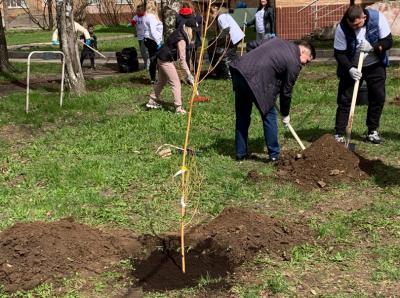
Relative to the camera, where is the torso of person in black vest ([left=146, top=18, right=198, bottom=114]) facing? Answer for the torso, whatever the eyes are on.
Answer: to the viewer's right

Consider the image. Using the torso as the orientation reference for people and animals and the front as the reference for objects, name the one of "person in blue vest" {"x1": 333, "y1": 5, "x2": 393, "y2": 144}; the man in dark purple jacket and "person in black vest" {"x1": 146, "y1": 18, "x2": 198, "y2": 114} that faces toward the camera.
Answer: "person in blue vest" {"x1": 333, "y1": 5, "x2": 393, "y2": 144}

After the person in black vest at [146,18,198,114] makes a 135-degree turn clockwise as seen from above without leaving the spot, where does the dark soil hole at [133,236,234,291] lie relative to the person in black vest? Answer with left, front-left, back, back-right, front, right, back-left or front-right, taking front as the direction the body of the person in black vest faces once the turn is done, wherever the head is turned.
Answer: front-left

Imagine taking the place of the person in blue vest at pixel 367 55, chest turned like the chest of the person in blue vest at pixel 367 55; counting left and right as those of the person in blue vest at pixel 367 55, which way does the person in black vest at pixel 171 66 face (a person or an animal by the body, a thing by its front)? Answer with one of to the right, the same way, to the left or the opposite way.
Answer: to the left

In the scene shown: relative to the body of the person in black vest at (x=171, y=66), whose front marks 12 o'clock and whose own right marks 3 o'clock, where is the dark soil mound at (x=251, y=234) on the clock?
The dark soil mound is roughly at 3 o'clock from the person in black vest.

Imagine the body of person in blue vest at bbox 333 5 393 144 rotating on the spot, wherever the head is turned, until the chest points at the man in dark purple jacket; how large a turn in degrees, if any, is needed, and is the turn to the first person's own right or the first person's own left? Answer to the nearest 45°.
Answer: approximately 45° to the first person's own right

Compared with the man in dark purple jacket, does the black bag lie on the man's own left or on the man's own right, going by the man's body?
on the man's own left

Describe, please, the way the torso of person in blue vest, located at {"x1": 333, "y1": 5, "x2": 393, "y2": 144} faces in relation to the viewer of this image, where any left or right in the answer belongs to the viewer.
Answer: facing the viewer

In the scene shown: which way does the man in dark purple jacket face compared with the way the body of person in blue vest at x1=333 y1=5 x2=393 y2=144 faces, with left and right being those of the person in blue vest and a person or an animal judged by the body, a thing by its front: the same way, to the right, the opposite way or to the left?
to the left

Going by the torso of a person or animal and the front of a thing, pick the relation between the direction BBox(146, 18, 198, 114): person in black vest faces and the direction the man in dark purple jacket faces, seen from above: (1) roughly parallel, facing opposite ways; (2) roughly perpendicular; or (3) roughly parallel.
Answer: roughly parallel

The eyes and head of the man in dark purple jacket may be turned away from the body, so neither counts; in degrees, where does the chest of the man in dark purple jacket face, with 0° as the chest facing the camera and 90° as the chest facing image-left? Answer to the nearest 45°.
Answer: approximately 270°

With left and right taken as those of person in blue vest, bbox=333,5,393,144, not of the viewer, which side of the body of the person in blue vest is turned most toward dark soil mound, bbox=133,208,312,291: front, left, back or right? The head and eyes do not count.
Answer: front

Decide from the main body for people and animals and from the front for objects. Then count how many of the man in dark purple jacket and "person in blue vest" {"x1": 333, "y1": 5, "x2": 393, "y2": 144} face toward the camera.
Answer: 1

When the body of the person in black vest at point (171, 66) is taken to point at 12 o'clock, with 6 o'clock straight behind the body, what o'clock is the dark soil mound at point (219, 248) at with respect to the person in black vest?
The dark soil mound is roughly at 3 o'clock from the person in black vest.

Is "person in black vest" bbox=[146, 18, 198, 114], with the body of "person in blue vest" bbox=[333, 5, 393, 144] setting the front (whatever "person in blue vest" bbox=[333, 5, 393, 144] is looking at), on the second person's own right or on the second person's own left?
on the second person's own right

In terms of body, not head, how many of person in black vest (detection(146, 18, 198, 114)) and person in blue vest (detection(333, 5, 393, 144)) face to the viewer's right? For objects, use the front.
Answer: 1
